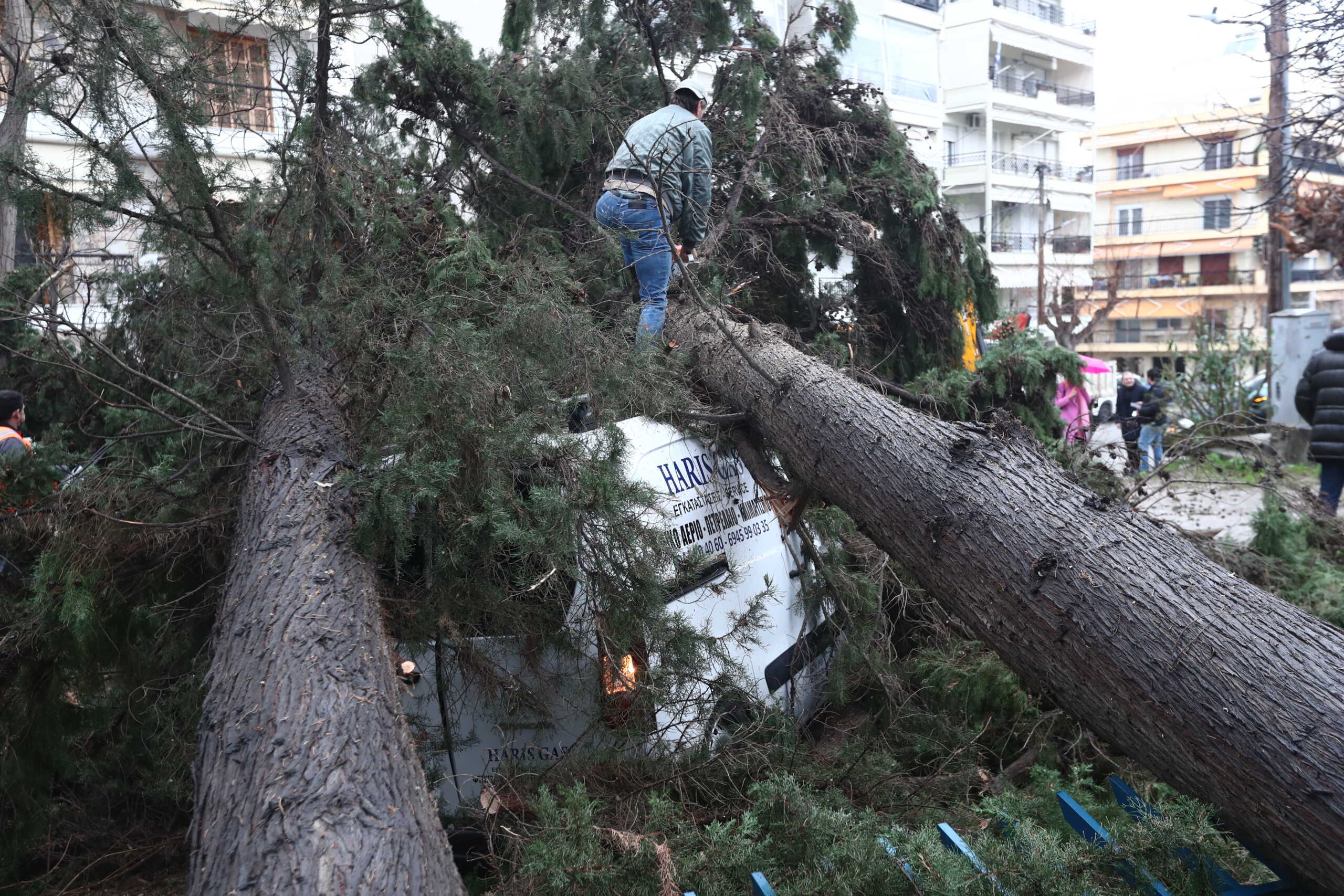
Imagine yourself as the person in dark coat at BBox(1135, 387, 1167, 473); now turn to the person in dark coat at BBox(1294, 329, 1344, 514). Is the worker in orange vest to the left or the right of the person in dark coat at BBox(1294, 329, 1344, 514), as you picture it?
right

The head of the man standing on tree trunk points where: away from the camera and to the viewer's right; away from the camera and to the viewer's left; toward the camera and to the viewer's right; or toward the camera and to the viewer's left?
away from the camera and to the viewer's right

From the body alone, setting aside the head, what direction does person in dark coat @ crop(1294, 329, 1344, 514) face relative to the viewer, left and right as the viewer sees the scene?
facing away from the viewer

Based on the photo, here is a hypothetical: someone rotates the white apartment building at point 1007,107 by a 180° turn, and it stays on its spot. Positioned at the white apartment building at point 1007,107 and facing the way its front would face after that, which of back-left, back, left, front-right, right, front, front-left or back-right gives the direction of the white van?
back-left

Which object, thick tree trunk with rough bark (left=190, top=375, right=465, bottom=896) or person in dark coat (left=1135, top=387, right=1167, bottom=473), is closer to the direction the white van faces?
the person in dark coat

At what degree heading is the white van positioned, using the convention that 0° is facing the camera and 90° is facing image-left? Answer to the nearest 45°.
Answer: approximately 225°

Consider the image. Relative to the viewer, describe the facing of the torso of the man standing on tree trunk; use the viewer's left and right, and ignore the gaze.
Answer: facing away from the viewer and to the right of the viewer

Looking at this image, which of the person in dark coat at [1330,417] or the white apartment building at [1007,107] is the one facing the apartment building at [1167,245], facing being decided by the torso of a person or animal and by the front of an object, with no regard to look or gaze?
the person in dark coat

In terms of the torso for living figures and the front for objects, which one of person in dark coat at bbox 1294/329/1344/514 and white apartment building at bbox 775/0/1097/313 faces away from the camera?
the person in dark coat

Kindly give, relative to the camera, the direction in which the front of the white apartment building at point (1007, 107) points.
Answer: facing the viewer and to the right of the viewer
